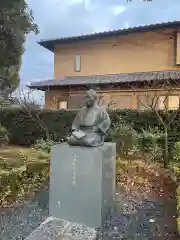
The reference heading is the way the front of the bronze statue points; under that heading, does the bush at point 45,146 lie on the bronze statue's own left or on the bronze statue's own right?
on the bronze statue's own right

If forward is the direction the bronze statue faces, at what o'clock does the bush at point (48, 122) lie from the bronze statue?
The bush is roughly at 4 o'clock from the bronze statue.

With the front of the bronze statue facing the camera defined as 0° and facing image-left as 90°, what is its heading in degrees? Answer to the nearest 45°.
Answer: approximately 45°

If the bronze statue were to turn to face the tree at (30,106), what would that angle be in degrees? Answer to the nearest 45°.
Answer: approximately 135° to its right

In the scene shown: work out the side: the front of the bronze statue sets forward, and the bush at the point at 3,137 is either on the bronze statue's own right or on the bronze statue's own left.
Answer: on the bronze statue's own right

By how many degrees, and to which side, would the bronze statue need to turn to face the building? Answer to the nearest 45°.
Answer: approximately 135° to its right

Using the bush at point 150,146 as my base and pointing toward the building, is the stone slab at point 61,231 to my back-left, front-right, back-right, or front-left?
back-left

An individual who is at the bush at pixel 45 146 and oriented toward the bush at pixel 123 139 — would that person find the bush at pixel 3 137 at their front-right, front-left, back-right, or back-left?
back-left
